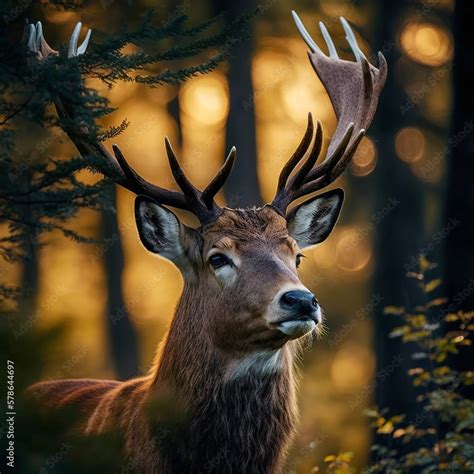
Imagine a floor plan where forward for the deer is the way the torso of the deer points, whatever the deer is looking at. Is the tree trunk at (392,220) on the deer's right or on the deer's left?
on the deer's left

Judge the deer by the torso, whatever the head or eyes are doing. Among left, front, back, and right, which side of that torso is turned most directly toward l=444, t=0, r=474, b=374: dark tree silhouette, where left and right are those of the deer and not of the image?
left

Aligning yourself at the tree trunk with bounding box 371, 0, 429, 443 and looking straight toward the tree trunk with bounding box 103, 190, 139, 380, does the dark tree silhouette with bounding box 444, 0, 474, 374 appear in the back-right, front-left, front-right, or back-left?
back-left

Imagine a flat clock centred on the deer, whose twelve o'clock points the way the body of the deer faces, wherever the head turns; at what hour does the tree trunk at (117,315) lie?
The tree trunk is roughly at 7 o'clock from the deer.

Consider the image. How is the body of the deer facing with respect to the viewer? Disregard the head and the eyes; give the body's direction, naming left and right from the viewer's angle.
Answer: facing the viewer and to the right of the viewer

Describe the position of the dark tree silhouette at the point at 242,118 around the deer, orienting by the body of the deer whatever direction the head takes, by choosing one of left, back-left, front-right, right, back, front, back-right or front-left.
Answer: back-left
